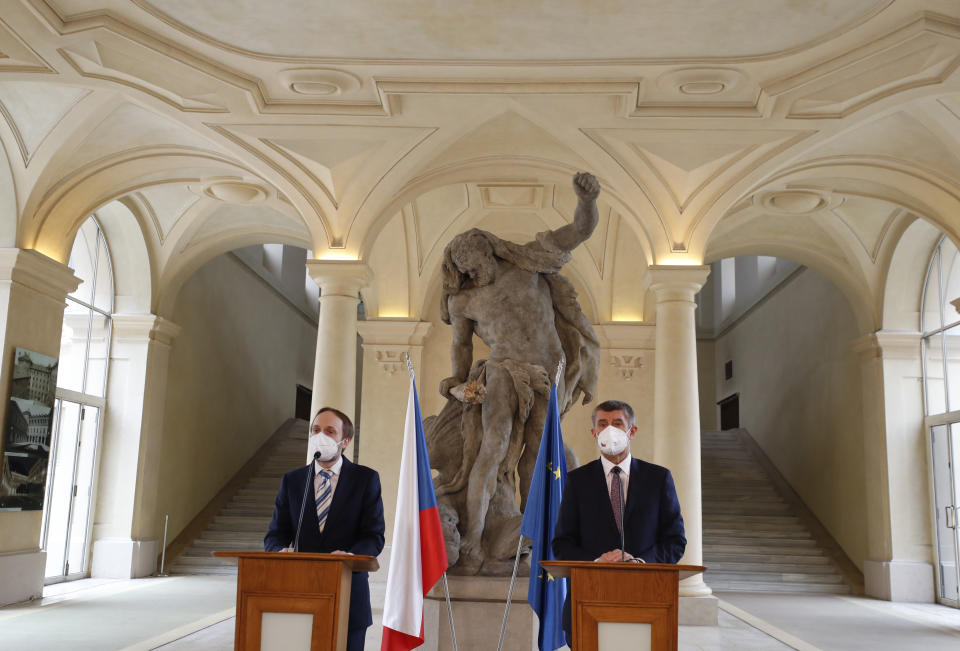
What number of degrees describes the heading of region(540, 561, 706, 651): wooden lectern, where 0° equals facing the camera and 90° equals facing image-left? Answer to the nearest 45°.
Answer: approximately 0°

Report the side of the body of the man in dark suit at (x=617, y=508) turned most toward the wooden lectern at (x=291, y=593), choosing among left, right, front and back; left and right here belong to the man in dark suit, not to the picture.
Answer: right

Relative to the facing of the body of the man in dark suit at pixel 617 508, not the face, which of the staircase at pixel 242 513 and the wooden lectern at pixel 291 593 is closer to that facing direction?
the wooden lectern

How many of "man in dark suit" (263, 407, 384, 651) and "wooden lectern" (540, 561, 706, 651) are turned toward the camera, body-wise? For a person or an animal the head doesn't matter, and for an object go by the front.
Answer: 2
